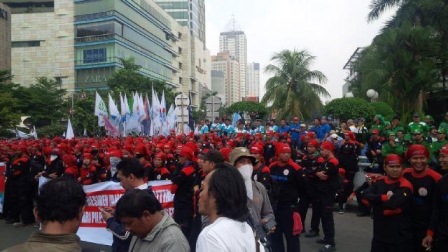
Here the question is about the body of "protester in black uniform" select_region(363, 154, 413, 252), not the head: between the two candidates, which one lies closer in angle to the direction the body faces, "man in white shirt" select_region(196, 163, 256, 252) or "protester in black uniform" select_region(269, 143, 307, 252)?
the man in white shirt

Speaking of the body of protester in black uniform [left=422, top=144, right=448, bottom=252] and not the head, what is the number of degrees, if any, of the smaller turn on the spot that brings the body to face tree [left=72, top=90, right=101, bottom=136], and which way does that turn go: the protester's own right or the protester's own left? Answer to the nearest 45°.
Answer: approximately 90° to the protester's own right

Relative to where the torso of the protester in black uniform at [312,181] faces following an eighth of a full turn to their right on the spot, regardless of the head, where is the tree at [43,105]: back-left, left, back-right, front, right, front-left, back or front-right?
front-right

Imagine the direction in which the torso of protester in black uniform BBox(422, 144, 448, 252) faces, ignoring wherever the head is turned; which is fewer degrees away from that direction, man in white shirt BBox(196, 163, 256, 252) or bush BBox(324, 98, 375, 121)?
the man in white shirt

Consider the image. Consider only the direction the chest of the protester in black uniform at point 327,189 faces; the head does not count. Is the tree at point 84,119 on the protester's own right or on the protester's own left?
on the protester's own right

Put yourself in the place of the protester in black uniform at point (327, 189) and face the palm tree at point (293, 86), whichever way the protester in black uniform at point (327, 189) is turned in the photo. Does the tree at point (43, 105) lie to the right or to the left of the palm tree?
left
